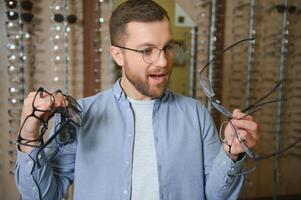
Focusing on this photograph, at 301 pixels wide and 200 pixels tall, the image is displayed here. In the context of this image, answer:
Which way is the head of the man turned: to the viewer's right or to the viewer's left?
to the viewer's right

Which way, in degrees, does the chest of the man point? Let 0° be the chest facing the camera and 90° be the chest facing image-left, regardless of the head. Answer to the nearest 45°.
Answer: approximately 0°
